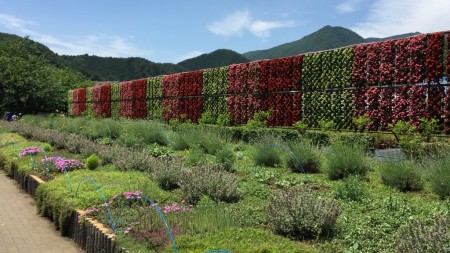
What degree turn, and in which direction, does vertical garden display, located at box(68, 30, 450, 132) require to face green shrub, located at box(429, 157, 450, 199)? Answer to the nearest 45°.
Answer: approximately 45° to its left

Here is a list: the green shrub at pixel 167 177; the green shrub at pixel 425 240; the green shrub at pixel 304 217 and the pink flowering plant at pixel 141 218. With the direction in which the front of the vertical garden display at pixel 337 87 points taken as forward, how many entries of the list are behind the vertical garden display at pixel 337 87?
0

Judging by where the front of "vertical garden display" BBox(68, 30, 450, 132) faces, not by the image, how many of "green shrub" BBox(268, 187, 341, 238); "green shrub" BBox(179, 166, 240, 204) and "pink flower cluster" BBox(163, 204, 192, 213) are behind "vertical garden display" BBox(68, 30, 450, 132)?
0

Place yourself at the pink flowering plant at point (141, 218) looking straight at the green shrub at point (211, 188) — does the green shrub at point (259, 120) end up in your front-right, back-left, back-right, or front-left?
front-left

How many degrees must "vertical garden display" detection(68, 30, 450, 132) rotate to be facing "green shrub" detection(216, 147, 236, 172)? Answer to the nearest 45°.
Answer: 0° — it already faces it

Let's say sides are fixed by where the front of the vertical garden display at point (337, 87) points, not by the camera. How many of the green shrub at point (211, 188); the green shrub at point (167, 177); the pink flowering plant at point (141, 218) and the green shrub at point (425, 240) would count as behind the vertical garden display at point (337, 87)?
0

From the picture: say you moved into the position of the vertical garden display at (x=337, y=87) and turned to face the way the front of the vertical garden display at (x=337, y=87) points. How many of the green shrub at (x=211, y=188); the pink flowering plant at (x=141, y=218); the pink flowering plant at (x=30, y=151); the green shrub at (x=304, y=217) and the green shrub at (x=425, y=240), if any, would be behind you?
0

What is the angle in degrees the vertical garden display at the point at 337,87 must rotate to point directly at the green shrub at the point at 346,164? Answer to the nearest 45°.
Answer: approximately 45° to its left

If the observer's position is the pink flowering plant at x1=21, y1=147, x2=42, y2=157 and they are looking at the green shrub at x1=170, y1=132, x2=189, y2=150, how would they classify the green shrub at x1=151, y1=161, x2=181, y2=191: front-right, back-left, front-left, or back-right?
front-right

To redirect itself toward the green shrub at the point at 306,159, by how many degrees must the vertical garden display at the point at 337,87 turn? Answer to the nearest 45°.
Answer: approximately 45° to its left

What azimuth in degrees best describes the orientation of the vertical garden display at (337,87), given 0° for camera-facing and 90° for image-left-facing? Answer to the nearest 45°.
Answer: approximately 45°

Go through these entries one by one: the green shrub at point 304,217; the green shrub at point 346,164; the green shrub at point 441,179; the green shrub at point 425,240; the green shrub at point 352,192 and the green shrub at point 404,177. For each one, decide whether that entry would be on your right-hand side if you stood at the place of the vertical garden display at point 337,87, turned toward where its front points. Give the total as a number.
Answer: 0

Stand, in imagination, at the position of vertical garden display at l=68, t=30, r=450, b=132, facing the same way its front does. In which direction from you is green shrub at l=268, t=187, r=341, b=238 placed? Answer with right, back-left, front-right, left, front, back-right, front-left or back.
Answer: front-left

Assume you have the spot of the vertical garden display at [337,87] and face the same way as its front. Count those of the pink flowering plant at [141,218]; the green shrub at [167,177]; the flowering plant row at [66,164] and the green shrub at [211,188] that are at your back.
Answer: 0

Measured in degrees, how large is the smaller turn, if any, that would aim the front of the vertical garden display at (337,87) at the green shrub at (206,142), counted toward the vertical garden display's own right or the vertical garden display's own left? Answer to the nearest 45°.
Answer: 0° — it already faces it

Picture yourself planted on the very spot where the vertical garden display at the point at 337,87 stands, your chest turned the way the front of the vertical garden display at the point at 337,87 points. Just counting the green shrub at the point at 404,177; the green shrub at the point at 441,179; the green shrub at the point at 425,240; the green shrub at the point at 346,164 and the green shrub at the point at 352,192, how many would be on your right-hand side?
0

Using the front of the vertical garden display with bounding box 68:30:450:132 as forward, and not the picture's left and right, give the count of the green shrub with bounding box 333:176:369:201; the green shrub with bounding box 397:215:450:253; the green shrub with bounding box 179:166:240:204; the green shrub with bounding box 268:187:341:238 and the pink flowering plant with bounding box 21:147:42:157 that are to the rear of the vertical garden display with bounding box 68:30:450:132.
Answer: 0

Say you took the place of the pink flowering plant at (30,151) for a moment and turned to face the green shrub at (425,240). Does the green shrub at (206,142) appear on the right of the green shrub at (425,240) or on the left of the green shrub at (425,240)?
left

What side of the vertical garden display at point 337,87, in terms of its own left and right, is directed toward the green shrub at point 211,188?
front

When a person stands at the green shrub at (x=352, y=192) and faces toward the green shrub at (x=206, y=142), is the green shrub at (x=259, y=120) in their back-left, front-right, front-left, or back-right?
front-right

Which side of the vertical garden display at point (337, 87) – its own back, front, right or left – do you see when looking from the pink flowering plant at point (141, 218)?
front

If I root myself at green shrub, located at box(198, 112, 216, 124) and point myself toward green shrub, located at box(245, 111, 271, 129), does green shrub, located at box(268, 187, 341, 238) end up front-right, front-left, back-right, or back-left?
front-right

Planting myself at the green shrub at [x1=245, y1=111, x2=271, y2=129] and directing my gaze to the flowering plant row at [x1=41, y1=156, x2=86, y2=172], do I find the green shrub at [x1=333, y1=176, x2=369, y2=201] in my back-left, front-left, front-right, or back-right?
front-left
